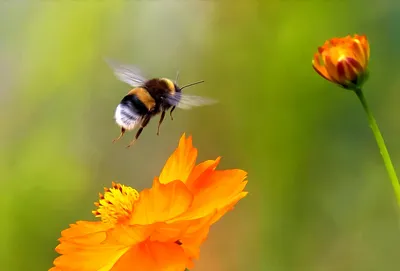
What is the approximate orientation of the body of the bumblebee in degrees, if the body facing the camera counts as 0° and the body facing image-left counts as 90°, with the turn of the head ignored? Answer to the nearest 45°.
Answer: approximately 225°
